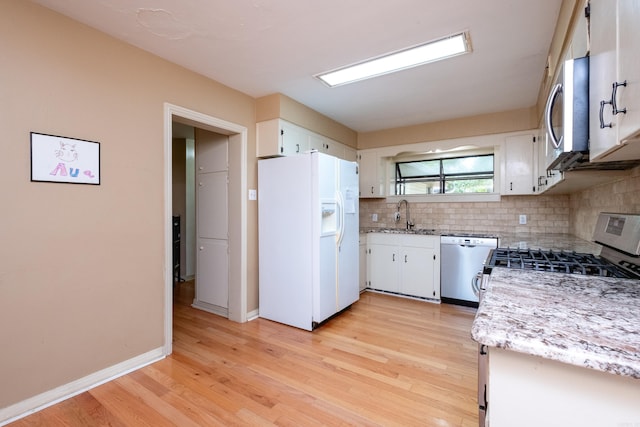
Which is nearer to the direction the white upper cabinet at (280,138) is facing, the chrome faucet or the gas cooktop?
the gas cooktop

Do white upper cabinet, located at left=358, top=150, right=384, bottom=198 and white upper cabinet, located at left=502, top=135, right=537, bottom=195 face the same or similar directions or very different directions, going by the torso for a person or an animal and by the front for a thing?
same or similar directions

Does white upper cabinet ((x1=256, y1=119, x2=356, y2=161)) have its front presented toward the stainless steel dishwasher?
no

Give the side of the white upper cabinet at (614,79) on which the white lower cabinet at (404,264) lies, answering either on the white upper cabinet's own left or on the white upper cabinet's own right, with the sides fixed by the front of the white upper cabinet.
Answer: on the white upper cabinet's own right

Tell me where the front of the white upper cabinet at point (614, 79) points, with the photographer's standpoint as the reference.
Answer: facing to the left of the viewer

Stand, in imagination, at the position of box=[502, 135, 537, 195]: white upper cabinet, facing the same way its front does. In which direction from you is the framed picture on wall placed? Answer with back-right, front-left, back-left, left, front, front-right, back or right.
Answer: front-right

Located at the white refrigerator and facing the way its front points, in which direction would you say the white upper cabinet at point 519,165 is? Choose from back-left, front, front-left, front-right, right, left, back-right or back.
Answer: front-left

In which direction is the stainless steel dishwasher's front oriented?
toward the camera

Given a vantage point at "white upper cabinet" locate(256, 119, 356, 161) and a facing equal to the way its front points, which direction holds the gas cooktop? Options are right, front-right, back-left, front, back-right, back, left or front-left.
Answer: front

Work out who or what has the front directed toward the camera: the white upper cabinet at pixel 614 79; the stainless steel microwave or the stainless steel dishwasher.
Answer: the stainless steel dishwasher

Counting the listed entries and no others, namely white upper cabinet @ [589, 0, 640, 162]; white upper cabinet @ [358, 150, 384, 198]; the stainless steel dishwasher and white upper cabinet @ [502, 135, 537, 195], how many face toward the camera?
3

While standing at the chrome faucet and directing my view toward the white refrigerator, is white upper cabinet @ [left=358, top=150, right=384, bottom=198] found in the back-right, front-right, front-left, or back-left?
front-right

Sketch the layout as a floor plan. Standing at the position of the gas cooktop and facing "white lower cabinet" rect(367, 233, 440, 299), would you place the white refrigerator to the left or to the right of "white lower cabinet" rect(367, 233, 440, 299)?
left

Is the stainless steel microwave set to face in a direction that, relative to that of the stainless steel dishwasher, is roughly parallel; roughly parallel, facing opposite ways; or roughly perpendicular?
roughly perpendicular

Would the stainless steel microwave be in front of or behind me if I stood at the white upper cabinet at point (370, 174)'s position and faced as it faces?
in front

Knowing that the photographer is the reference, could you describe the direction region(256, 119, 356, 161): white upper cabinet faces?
facing the viewer and to the right of the viewer
